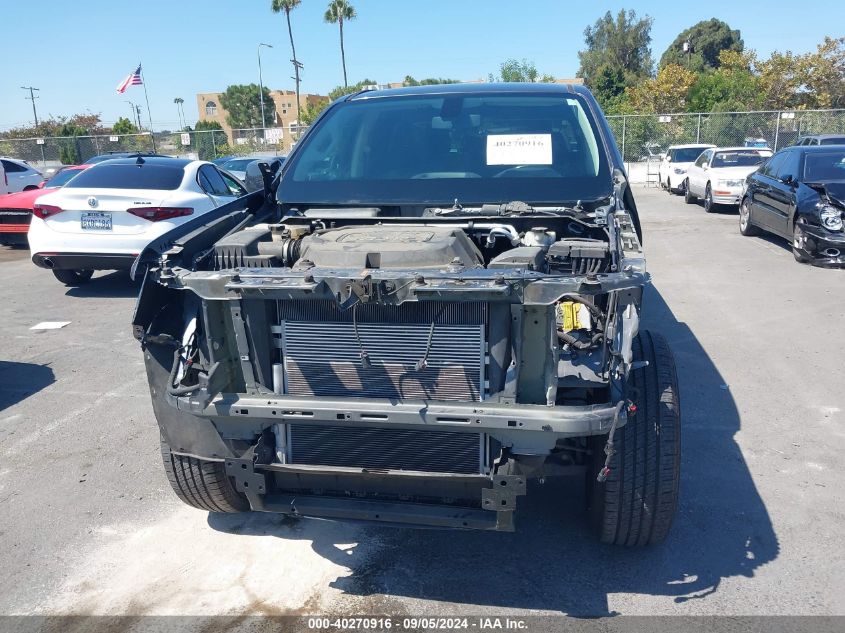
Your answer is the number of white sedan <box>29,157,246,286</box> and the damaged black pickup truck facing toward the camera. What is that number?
1

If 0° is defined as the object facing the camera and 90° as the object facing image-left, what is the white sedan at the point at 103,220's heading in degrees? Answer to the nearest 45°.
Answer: approximately 225°

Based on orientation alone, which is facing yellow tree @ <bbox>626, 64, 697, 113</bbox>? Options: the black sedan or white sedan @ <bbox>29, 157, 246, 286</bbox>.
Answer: the white sedan

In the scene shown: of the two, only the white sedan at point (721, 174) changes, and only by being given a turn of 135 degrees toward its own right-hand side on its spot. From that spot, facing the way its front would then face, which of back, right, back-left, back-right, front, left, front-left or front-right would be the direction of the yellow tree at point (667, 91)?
right

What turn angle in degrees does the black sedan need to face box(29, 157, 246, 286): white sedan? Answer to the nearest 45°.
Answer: approximately 90° to its right

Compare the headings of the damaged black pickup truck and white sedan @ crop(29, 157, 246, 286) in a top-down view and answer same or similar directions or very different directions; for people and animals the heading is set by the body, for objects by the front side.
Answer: very different directions

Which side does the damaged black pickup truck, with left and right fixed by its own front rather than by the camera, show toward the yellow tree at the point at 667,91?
back

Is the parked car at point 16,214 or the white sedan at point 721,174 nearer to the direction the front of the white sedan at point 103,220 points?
the white sedan

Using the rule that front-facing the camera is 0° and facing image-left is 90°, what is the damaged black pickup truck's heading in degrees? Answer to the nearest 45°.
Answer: approximately 0°

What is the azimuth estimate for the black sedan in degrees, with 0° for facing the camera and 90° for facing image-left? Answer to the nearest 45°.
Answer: approximately 315°

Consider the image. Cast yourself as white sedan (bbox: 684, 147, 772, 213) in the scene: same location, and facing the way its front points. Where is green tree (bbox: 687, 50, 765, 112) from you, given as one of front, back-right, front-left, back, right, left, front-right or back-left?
back-left

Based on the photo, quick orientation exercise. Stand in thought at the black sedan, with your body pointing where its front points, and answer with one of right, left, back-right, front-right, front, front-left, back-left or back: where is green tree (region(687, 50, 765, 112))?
back-left
